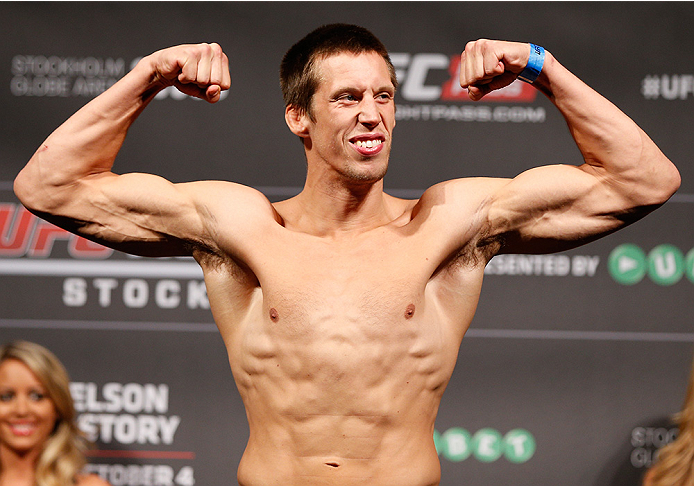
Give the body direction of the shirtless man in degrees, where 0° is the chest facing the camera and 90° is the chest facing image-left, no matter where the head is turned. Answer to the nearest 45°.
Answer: approximately 0°

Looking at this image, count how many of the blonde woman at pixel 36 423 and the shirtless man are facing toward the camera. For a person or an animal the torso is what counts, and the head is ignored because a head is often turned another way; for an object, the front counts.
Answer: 2

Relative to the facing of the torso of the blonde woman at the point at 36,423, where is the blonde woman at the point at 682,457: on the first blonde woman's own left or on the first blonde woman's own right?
on the first blonde woman's own left

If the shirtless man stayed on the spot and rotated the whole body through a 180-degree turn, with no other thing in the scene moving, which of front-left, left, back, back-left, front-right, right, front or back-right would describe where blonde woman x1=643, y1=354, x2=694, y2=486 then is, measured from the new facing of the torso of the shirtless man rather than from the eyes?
front-right

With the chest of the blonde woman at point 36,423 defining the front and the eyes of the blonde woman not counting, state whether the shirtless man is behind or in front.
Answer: in front
